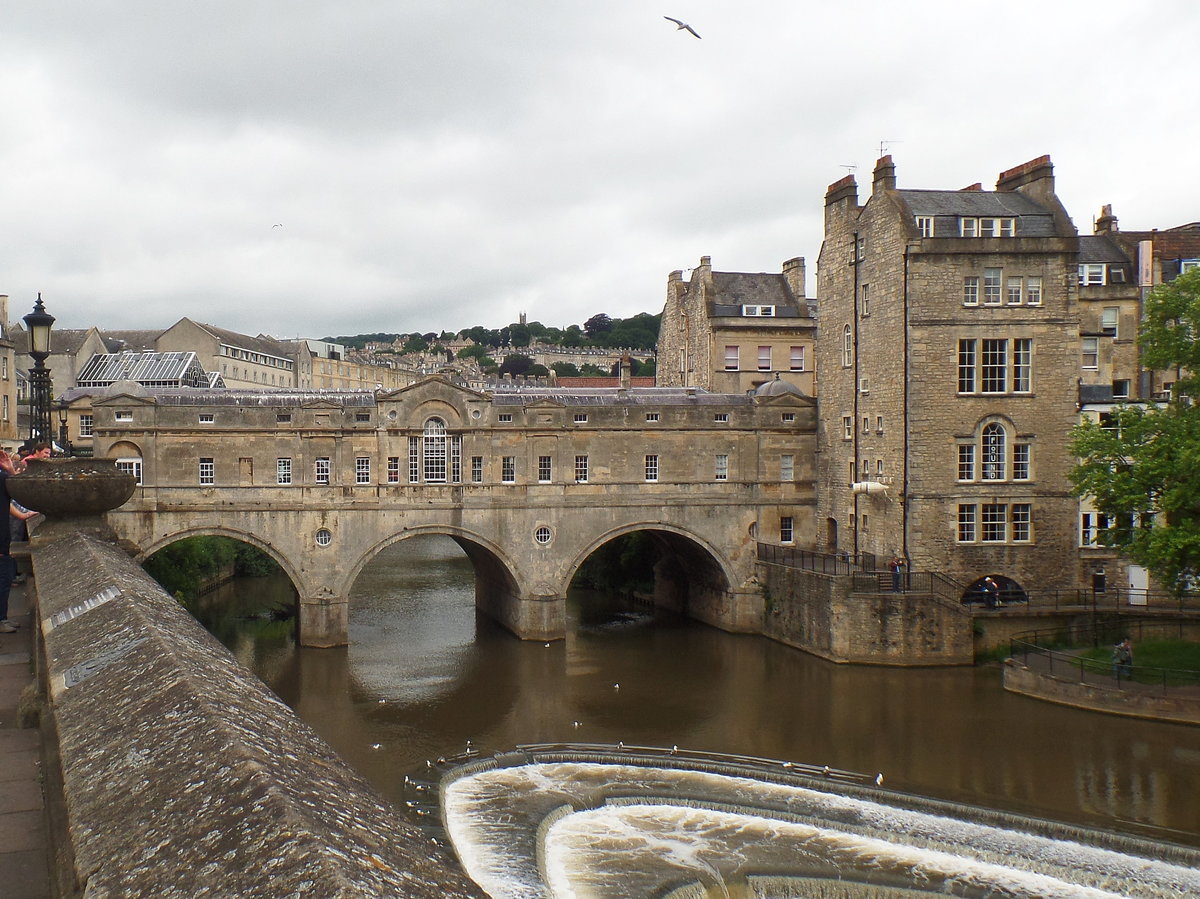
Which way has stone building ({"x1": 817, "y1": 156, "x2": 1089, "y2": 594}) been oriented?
toward the camera

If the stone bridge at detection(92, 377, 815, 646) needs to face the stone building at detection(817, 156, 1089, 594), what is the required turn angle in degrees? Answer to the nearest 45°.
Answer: approximately 90° to its left

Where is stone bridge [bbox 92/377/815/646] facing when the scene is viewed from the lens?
facing the viewer

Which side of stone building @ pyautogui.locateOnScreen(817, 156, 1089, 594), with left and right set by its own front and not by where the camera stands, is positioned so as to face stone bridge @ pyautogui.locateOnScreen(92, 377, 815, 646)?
right

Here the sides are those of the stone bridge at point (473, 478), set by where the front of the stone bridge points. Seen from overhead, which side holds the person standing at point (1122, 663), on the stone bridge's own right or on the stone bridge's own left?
on the stone bridge's own left

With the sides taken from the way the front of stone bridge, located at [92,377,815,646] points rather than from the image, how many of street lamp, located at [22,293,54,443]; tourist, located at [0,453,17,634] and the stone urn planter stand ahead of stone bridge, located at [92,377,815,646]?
3
